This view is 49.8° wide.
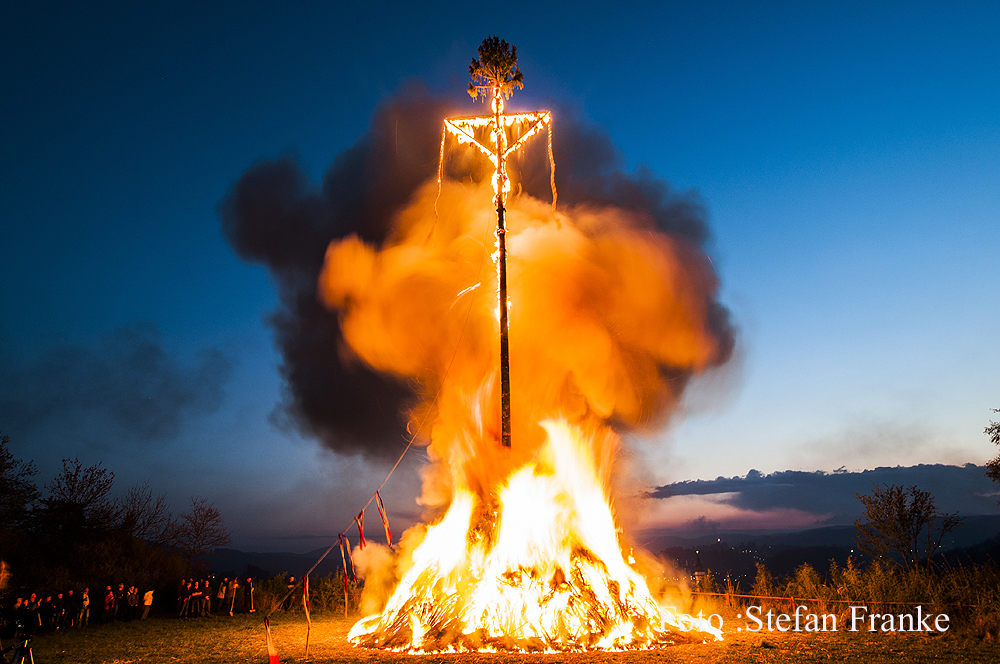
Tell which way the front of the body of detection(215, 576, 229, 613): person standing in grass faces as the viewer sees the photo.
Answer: to the viewer's right

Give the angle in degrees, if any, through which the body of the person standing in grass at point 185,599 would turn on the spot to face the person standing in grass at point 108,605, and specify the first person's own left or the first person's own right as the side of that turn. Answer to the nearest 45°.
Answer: approximately 135° to the first person's own right

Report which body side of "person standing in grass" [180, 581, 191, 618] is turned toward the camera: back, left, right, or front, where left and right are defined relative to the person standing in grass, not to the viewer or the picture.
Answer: right

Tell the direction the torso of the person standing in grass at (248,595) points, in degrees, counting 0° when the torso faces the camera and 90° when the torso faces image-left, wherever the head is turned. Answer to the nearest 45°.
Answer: approximately 270°

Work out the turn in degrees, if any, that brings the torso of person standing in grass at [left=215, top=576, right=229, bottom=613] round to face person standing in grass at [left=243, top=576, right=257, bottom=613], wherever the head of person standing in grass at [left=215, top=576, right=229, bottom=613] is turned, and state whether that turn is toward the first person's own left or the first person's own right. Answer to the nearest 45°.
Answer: approximately 45° to the first person's own left
